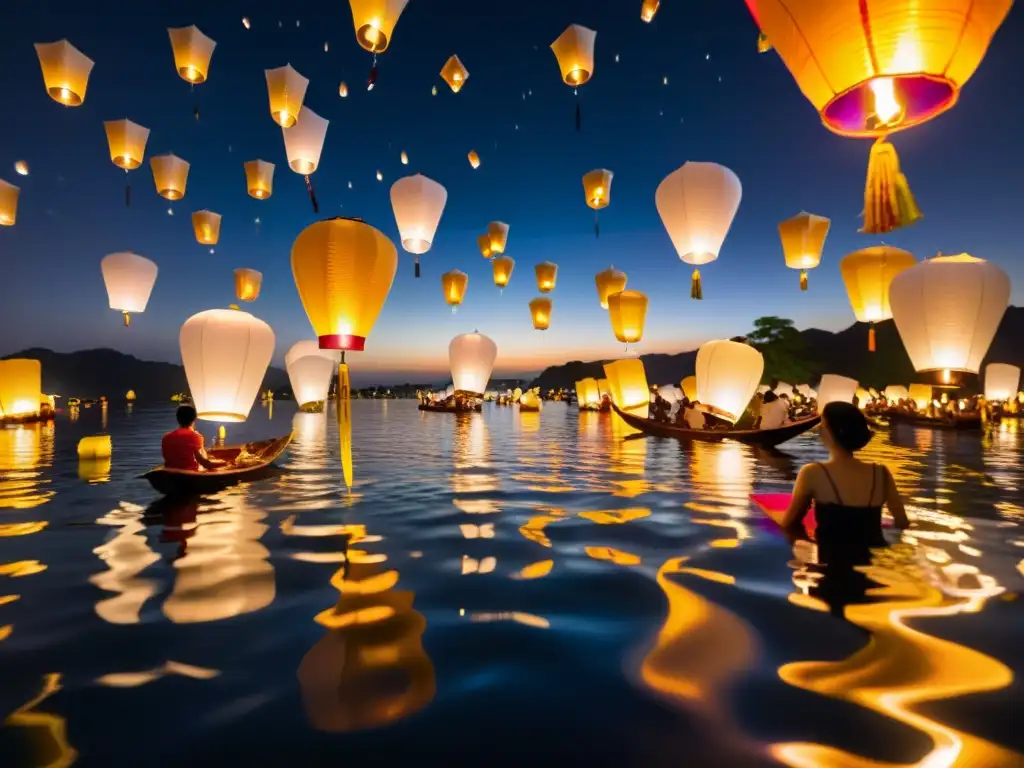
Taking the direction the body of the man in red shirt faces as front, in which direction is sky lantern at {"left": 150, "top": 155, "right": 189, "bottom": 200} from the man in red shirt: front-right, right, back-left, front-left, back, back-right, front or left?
front-left

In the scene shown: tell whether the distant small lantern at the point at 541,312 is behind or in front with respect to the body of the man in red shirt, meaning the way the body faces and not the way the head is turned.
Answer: in front

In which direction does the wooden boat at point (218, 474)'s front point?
to the viewer's right

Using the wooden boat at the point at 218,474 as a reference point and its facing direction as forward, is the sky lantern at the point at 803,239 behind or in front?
in front

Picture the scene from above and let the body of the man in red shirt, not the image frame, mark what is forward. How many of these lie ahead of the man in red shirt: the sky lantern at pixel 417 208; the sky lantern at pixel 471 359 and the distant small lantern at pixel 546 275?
3

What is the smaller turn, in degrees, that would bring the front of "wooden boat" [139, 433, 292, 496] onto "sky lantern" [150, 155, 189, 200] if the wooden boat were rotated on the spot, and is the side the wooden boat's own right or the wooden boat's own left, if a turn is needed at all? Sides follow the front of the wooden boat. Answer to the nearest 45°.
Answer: approximately 90° to the wooden boat's own left

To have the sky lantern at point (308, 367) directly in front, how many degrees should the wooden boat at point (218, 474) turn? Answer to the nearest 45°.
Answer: approximately 90° to its left

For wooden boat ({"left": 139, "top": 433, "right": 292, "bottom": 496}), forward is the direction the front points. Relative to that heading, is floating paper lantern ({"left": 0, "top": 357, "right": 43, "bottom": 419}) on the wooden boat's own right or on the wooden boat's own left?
on the wooden boat's own left

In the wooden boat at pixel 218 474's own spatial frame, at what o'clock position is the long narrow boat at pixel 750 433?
The long narrow boat is roughly at 12 o'clock from the wooden boat.

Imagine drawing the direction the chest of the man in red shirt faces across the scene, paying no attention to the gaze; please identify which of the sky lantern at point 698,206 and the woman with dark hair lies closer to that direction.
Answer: the sky lantern

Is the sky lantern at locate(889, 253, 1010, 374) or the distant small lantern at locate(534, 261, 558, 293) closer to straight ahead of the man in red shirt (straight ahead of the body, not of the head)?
the distant small lantern

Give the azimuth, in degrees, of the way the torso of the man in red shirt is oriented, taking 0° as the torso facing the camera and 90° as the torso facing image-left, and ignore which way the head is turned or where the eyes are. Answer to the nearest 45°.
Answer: approximately 225°
